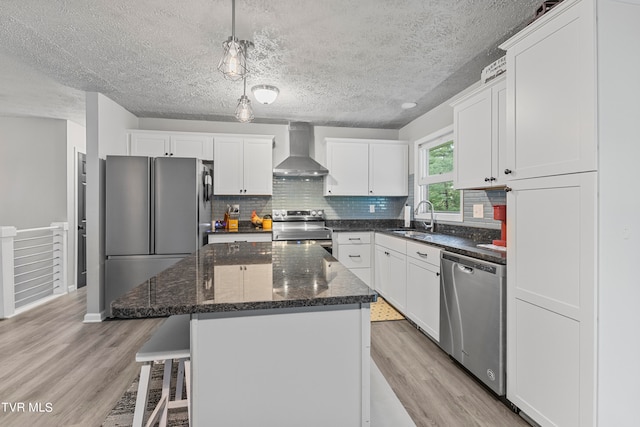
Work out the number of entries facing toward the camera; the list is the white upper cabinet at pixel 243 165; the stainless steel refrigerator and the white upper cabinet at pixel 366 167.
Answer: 3

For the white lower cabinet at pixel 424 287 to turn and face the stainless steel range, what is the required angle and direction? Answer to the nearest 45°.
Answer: approximately 90° to its right

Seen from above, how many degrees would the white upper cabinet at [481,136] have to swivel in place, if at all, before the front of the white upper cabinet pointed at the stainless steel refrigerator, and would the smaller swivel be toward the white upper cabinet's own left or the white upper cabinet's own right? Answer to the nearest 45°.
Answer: approximately 45° to the white upper cabinet's own right

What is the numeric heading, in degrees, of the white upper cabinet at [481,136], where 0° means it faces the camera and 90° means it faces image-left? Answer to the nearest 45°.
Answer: approximately 45°

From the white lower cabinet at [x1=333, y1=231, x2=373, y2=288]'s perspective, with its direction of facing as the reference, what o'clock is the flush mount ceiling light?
The flush mount ceiling light is roughly at 1 o'clock from the white lower cabinet.

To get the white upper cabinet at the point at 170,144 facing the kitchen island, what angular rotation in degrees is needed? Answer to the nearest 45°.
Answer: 0° — it already faces it

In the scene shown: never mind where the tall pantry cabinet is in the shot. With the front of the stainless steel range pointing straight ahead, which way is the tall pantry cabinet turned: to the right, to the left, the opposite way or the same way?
to the right

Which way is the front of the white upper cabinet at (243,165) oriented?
toward the camera

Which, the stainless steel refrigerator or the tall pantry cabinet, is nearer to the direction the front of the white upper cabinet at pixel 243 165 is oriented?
the tall pantry cabinet

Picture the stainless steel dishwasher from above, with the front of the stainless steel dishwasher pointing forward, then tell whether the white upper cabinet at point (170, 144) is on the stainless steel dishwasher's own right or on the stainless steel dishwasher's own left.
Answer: on the stainless steel dishwasher's own right

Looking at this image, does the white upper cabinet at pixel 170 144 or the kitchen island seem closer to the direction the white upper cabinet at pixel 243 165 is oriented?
the kitchen island

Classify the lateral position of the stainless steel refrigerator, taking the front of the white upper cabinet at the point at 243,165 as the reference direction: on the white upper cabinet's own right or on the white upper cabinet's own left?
on the white upper cabinet's own right

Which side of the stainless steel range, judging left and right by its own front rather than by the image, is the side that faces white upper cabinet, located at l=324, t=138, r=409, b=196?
left

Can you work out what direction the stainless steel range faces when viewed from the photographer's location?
facing the viewer

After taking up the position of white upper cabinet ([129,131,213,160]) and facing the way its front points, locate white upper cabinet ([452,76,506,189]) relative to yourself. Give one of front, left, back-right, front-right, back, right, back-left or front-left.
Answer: front-left

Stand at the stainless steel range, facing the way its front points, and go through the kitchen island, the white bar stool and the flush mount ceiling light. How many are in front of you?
3

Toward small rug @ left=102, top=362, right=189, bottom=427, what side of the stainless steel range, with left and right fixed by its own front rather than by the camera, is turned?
front

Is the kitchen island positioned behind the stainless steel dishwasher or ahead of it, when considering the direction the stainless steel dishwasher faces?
ahead

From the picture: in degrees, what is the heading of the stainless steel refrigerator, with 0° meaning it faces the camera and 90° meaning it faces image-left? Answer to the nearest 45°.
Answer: approximately 0°

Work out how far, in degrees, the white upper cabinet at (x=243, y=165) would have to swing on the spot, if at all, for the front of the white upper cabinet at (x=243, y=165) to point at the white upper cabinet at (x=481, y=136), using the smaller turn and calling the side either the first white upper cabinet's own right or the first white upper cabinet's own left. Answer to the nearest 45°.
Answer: approximately 45° to the first white upper cabinet's own left

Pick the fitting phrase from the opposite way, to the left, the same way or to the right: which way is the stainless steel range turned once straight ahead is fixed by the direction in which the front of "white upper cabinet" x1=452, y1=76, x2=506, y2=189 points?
to the left

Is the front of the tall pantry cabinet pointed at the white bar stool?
yes

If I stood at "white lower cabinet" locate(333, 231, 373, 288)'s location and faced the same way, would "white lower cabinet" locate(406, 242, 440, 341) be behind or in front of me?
in front
